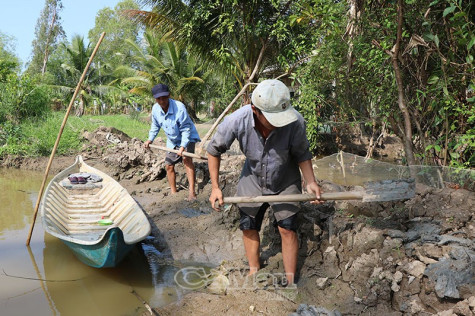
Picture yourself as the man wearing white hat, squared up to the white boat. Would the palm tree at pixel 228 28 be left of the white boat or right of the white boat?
right

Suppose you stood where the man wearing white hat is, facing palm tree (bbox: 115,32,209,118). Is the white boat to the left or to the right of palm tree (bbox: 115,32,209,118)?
left

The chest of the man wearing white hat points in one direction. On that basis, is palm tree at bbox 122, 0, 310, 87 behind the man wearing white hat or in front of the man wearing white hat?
behind

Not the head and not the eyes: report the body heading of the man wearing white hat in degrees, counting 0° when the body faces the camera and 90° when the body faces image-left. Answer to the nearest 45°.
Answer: approximately 0°

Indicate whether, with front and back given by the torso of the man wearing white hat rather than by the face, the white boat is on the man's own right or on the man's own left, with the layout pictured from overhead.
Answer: on the man's own right

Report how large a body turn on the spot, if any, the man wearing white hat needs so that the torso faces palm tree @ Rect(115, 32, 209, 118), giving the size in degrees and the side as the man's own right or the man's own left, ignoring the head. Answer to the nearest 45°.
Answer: approximately 180°

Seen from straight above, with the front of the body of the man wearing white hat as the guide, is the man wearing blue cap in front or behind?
behind

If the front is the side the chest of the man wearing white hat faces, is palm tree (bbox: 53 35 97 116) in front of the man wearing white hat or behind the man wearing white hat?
behind
